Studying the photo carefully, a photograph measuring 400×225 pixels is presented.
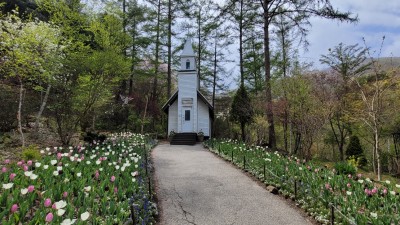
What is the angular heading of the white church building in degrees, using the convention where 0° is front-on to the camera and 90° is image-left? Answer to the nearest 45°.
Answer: approximately 0°

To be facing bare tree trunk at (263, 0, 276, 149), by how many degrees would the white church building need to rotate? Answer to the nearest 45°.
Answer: approximately 45° to its left

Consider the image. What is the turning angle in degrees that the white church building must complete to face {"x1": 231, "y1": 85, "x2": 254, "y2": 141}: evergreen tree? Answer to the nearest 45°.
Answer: approximately 45° to its left

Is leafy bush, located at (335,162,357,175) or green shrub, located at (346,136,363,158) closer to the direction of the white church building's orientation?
the leafy bush

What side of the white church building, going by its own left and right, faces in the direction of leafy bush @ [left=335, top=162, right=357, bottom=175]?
front

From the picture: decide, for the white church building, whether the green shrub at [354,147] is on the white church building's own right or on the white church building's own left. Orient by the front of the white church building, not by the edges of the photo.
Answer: on the white church building's own left
